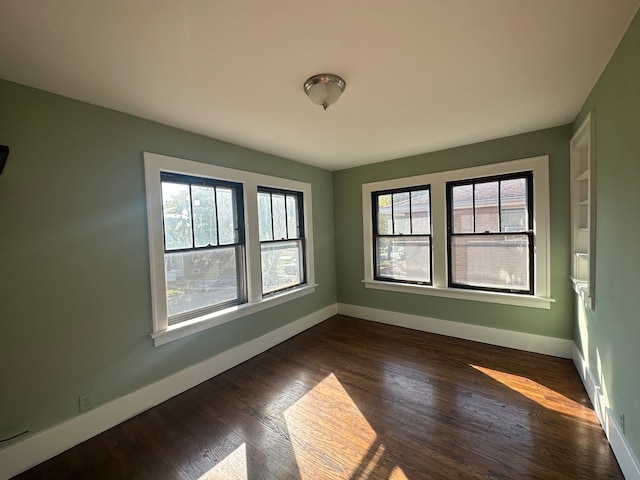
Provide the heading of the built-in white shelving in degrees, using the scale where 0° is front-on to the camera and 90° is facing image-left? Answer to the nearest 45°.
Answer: approximately 90°

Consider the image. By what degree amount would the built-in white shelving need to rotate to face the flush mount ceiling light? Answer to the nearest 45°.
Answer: approximately 45° to its left

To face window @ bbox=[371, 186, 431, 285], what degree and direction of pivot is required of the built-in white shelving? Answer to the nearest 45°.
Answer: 0° — it already faces it

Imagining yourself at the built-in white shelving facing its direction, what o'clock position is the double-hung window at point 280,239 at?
The double-hung window is roughly at 11 o'clock from the built-in white shelving.

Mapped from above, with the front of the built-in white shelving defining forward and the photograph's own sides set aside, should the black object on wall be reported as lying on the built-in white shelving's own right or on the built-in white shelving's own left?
on the built-in white shelving's own left

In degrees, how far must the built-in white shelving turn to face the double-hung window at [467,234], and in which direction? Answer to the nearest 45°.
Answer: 0° — it already faces it

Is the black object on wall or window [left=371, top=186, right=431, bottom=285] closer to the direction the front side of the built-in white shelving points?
the window
